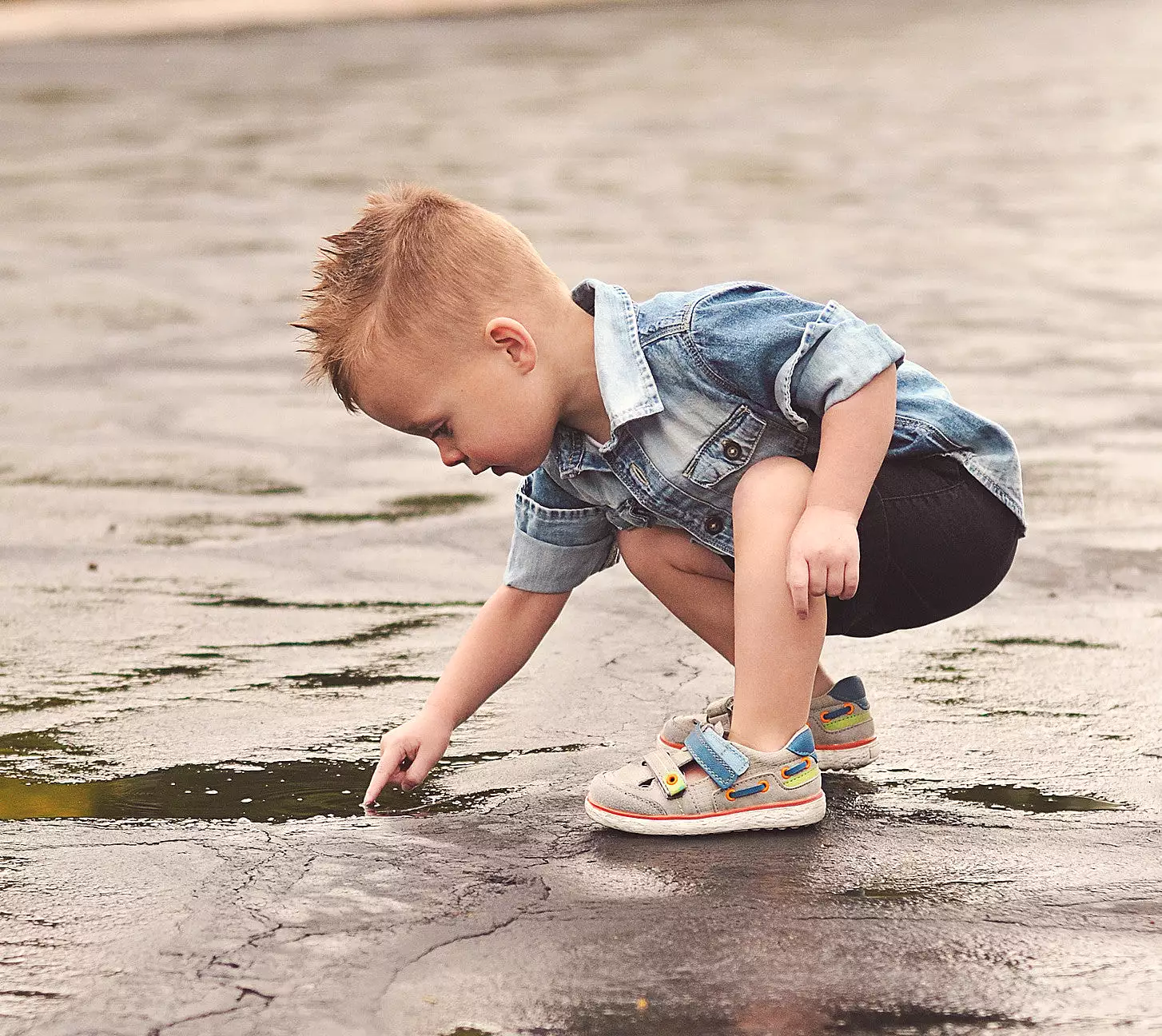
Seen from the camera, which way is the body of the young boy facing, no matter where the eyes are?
to the viewer's left

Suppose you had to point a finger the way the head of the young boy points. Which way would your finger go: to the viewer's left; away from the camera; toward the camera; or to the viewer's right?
to the viewer's left
